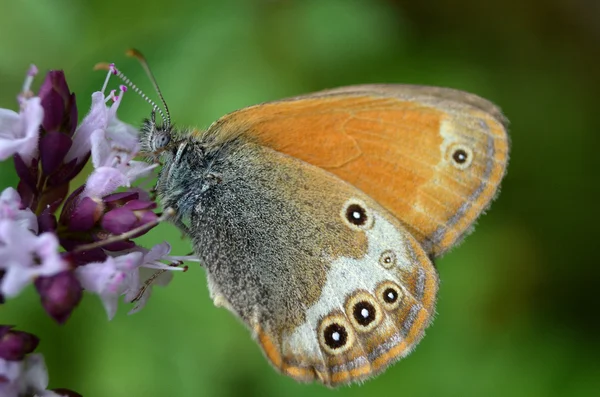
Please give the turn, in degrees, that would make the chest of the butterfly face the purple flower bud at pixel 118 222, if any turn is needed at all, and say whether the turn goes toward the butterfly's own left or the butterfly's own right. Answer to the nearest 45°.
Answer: approximately 45° to the butterfly's own left

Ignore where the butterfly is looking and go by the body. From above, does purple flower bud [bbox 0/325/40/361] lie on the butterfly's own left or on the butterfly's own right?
on the butterfly's own left

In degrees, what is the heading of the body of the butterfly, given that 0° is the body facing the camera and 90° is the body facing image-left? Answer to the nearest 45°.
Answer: approximately 90°

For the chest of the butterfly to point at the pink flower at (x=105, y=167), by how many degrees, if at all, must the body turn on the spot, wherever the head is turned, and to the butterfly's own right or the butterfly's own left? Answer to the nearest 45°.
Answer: approximately 45° to the butterfly's own left

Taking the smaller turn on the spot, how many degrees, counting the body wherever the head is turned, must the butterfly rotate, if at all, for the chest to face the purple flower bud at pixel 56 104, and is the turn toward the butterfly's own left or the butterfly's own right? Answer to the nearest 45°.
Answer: approximately 45° to the butterfly's own left

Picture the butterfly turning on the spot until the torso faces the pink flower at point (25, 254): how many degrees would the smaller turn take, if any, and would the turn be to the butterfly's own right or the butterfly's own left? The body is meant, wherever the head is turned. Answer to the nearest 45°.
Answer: approximately 45° to the butterfly's own left
